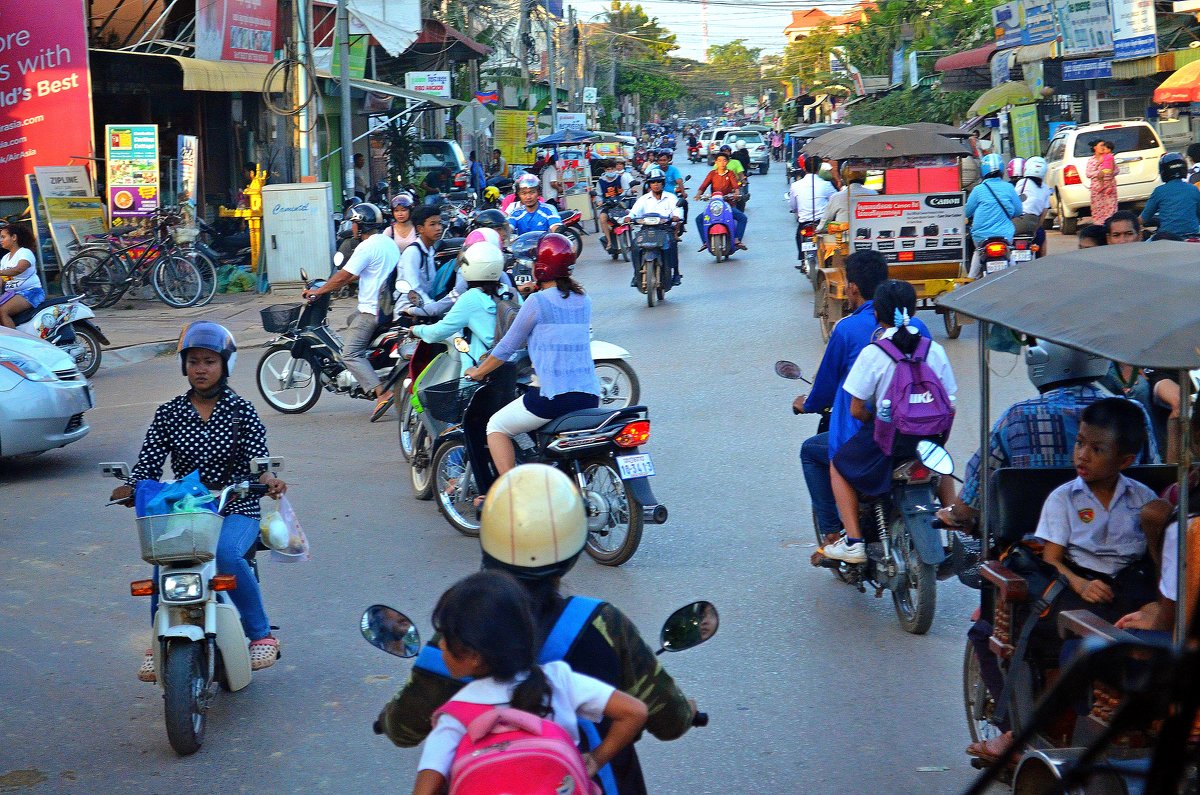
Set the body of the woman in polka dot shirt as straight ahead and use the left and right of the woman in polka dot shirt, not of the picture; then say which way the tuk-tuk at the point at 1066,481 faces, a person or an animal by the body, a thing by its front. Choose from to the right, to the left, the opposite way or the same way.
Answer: the opposite way

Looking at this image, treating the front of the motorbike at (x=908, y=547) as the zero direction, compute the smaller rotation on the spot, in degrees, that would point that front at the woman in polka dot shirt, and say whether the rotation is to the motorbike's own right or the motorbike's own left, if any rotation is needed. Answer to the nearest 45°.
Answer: approximately 45° to the motorbike's own left

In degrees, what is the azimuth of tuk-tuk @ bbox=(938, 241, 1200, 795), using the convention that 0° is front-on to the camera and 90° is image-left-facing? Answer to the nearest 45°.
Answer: approximately 135°

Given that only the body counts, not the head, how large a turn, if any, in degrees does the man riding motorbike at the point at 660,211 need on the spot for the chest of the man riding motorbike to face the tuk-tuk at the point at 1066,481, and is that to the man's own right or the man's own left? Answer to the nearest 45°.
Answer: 0° — they already face it

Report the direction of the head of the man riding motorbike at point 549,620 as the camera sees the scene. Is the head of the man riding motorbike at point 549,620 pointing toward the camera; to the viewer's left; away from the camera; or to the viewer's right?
away from the camera

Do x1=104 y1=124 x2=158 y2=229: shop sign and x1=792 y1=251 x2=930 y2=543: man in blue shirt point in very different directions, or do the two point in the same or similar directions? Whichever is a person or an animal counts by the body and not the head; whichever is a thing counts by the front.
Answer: very different directions

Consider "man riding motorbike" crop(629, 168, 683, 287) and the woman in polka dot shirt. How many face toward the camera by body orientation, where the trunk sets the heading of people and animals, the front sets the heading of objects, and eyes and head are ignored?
2

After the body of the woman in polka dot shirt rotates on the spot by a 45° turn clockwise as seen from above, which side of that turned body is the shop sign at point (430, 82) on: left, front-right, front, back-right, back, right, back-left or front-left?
back-right

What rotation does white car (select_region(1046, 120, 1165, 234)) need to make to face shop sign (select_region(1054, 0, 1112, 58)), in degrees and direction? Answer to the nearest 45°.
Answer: approximately 45° to its right

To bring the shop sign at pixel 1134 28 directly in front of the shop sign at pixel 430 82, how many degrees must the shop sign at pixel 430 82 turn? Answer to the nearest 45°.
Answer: approximately 45° to its left

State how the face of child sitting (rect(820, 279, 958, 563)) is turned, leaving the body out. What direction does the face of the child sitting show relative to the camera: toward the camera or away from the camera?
away from the camera
